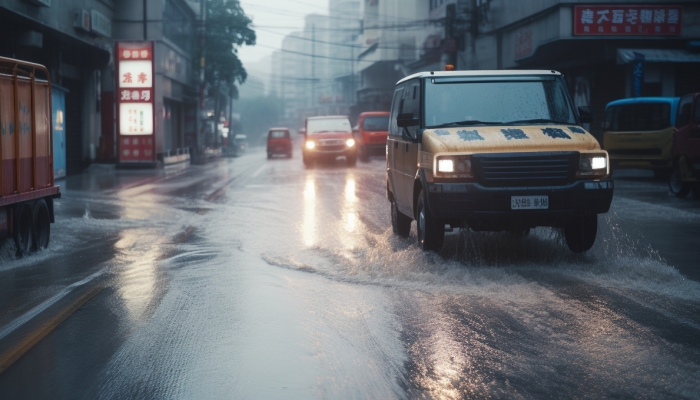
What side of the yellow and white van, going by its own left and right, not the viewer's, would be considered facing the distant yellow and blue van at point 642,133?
back

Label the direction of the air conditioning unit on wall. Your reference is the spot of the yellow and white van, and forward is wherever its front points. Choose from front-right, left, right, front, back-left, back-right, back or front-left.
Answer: back-right

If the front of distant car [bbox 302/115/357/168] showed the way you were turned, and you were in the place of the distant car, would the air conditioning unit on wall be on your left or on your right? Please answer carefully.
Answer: on your right

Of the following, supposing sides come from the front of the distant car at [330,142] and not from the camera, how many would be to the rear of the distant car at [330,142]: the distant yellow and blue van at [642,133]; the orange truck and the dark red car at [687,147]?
0

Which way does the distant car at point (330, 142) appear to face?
toward the camera

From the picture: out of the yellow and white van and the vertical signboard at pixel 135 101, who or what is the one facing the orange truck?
the vertical signboard

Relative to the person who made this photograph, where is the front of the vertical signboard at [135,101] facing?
facing the viewer

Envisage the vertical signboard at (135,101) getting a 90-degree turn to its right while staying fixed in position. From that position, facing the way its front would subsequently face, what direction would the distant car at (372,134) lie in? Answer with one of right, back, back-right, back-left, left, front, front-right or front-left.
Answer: back

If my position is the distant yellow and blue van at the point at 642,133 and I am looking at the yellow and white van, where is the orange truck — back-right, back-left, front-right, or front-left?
front-right

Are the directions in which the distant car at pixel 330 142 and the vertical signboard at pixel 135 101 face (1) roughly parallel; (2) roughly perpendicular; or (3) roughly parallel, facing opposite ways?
roughly parallel

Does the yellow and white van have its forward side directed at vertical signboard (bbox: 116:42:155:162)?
no

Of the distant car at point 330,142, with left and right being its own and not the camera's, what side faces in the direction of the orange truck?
front

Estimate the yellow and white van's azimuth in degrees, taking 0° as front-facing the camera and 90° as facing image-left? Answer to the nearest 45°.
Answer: approximately 0°

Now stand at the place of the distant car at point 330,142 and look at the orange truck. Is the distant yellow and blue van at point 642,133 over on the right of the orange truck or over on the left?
left

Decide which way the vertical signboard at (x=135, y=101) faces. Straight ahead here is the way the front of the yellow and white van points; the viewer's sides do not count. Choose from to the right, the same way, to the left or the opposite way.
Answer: the same way

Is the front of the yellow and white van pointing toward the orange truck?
no

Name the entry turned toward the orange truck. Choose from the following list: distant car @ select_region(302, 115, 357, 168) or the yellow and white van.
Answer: the distant car
